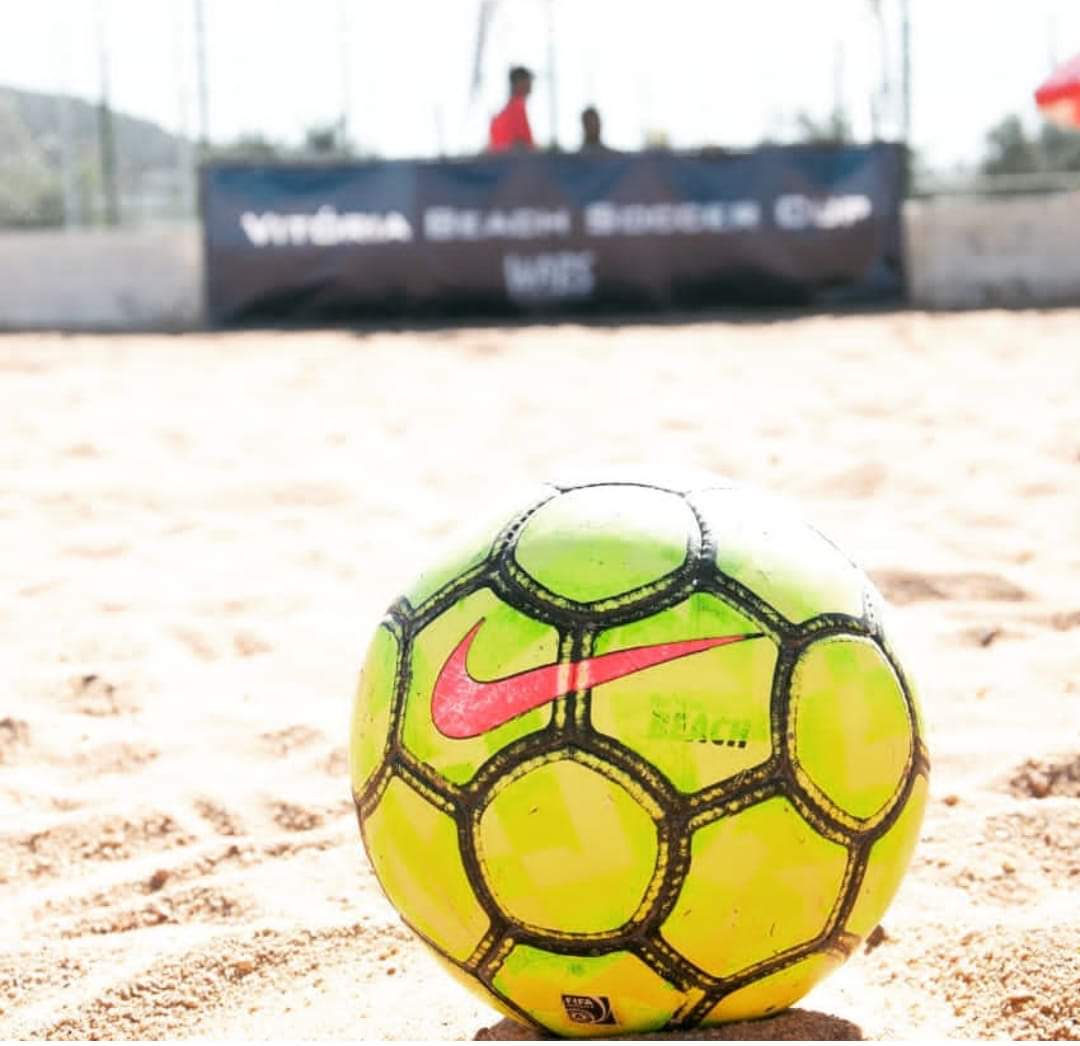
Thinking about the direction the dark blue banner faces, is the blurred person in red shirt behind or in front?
behind

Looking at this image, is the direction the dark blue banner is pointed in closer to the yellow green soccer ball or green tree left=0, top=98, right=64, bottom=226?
the yellow green soccer ball

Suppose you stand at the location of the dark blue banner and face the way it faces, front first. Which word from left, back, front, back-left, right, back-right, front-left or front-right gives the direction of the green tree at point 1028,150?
back-left

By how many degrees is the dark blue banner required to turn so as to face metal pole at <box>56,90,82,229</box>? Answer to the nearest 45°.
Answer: approximately 135° to its right

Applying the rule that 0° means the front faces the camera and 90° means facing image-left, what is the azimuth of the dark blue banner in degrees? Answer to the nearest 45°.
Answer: approximately 0°

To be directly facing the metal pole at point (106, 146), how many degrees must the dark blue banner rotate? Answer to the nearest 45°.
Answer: approximately 135° to its right

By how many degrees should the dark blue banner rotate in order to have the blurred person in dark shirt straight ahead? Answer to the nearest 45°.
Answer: approximately 180°
